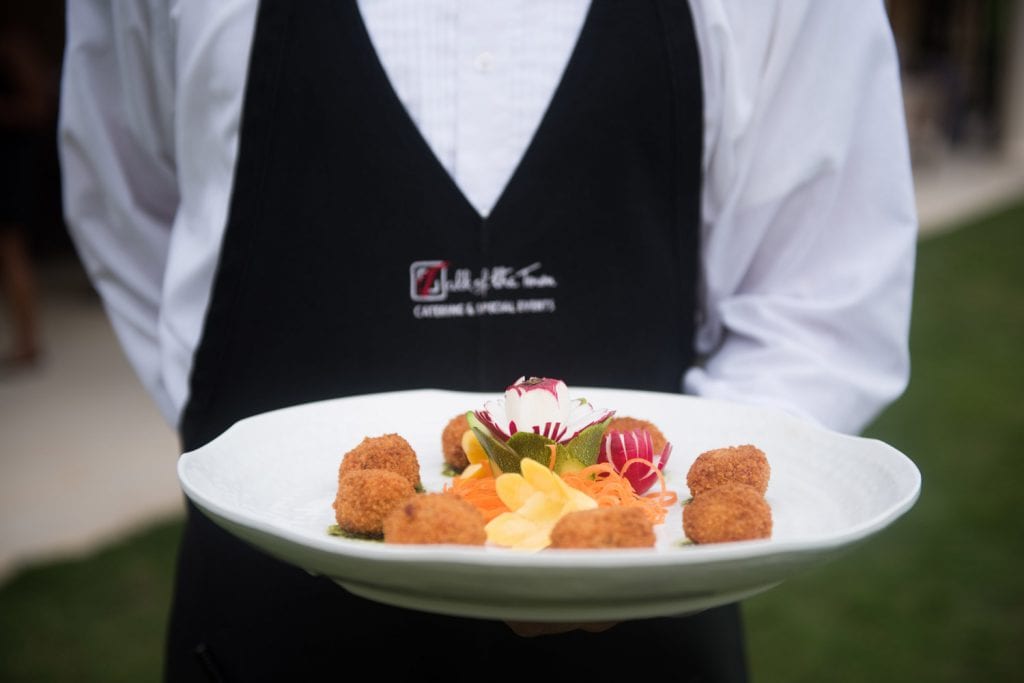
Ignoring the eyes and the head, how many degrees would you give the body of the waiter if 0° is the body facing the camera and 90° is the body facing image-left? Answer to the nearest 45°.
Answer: approximately 0°
